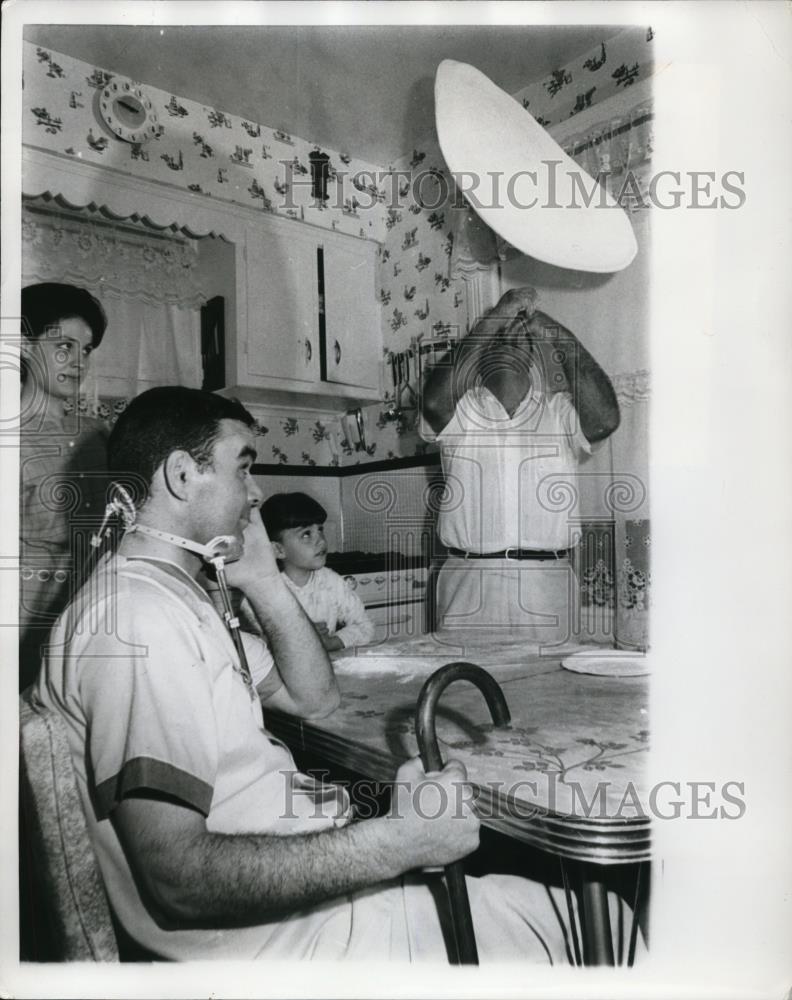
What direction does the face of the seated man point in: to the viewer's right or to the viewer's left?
to the viewer's right

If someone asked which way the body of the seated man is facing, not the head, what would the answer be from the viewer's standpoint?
to the viewer's right

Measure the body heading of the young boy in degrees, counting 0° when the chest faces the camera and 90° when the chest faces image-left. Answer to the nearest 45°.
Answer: approximately 315°
